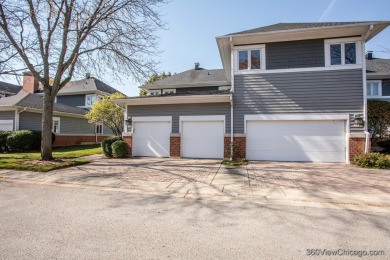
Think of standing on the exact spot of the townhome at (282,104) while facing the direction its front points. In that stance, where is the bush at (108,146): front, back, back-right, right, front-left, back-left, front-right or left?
right

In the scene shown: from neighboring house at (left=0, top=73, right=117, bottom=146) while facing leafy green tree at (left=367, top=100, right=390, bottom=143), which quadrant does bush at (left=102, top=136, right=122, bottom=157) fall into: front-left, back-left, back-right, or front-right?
front-right

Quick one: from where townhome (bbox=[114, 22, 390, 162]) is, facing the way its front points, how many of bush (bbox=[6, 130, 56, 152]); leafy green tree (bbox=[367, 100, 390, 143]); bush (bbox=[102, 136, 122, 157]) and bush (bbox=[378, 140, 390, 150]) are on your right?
2

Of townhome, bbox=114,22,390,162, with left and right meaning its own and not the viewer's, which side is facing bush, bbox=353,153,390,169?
left

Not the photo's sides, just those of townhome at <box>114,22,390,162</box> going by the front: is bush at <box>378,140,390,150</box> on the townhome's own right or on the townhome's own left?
on the townhome's own left

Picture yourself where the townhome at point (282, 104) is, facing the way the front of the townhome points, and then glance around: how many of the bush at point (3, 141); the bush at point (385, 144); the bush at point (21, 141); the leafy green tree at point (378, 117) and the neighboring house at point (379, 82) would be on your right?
2

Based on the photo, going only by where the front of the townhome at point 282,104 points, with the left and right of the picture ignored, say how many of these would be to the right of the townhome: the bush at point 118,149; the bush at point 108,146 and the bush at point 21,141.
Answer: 3

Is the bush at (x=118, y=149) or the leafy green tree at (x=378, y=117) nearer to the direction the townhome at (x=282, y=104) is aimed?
the bush

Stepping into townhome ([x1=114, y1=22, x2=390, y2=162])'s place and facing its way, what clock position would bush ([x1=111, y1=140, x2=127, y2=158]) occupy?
The bush is roughly at 3 o'clock from the townhome.

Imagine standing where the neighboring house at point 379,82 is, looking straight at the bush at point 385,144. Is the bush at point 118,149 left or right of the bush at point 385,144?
right

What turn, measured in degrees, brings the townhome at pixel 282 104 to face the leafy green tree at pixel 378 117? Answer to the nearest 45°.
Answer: approximately 135° to its left

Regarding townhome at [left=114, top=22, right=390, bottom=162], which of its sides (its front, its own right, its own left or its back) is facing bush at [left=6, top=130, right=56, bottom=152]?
right

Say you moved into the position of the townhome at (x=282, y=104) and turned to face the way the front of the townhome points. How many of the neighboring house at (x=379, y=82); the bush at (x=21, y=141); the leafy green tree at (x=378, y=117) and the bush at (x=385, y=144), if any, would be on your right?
1

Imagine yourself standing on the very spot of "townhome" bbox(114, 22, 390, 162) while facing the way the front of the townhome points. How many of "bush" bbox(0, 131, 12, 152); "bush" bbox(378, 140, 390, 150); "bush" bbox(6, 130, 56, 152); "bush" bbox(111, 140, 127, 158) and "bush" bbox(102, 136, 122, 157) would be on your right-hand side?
4

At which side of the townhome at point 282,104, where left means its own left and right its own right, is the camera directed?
front

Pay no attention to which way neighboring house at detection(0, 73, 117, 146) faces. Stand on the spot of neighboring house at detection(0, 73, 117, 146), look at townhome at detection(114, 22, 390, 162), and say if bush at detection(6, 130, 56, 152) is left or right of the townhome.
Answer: right

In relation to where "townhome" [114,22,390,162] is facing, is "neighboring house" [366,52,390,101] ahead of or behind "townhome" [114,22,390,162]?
behind

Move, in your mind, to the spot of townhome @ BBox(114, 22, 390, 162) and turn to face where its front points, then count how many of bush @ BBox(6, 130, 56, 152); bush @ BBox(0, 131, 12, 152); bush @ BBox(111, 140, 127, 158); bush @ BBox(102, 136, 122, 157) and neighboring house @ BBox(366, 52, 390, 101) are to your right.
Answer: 4
